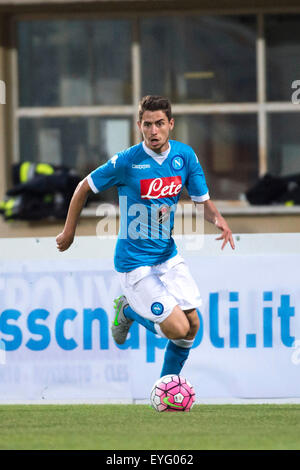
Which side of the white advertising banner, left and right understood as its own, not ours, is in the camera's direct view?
front

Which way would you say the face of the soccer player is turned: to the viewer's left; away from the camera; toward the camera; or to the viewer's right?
toward the camera

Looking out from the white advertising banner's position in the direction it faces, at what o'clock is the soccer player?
The soccer player is roughly at 12 o'clock from the white advertising banner.

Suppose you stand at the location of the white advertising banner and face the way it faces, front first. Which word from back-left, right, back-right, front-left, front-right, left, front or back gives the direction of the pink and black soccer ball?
front
